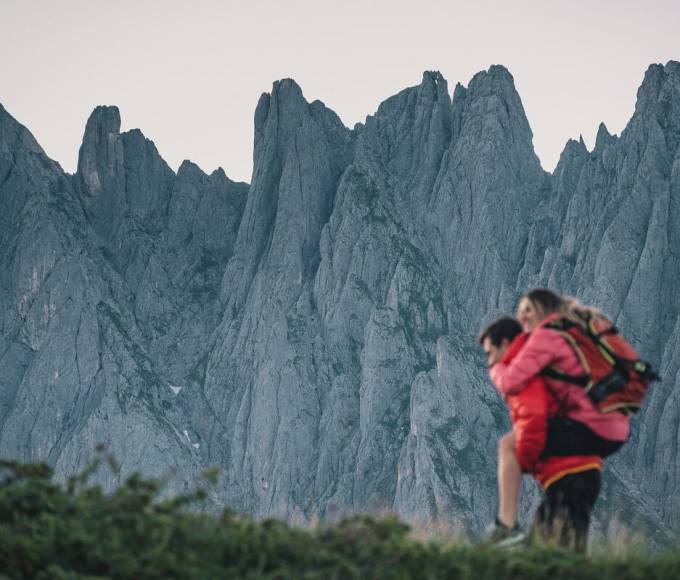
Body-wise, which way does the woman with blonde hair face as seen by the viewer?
to the viewer's left

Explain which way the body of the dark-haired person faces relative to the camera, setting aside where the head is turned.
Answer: to the viewer's left

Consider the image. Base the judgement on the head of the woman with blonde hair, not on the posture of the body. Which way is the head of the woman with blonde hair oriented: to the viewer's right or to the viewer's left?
to the viewer's left

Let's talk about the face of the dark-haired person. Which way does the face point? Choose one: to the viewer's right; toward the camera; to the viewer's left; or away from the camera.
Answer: to the viewer's left
